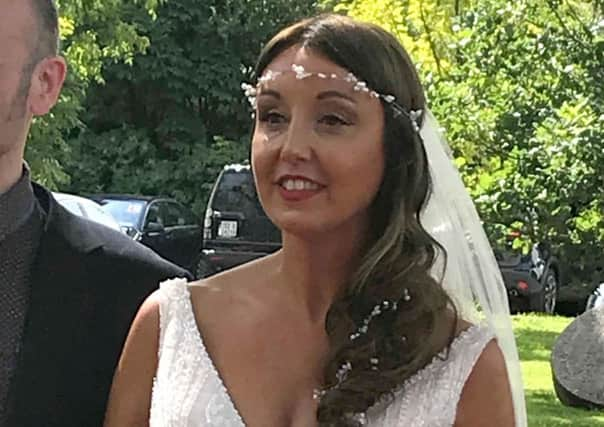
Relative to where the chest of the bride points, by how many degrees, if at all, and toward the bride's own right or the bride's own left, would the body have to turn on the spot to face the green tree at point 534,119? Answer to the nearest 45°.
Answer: approximately 180°

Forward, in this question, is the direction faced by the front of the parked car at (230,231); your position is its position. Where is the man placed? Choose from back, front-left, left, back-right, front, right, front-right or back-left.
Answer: back

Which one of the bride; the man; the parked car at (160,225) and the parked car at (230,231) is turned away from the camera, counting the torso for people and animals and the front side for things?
the parked car at (230,231)

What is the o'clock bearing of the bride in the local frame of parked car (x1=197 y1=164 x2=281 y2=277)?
The bride is roughly at 6 o'clock from the parked car.

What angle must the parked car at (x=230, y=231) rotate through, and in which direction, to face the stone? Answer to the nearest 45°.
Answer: approximately 135° to its right

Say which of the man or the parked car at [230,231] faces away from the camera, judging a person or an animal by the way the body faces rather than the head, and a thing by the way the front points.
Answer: the parked car

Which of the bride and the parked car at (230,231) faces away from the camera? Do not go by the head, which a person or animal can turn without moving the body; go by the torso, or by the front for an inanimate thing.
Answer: the parked car

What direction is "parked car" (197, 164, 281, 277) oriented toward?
away from the camera

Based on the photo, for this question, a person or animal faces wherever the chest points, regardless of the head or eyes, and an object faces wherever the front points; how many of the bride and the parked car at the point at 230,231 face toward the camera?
1

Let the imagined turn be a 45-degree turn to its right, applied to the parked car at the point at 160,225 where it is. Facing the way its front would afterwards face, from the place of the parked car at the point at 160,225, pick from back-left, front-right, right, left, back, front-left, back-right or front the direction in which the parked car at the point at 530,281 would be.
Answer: back

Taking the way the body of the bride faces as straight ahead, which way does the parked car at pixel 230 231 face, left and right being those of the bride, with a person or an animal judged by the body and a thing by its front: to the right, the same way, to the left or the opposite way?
the opposite way
